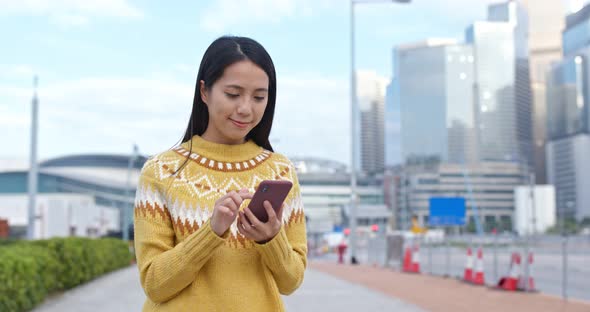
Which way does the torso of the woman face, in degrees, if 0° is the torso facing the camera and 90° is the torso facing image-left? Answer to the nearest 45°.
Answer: approximately 315°

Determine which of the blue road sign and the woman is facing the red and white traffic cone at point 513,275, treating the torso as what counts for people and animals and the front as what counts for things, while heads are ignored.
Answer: the blue road sign

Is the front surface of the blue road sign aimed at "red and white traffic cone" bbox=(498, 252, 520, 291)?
yes

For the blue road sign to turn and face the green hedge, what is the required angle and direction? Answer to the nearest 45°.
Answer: approximately 45° to its right

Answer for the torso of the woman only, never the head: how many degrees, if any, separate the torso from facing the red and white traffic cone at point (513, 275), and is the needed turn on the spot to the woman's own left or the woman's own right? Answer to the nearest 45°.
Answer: approximately 90° to the woman's own left

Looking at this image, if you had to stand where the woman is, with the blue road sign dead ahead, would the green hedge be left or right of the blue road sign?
left

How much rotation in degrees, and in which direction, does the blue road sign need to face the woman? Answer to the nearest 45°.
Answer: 0° — it already faces them

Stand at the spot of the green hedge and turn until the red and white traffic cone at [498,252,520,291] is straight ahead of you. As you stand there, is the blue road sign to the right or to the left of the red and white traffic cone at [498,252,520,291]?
left

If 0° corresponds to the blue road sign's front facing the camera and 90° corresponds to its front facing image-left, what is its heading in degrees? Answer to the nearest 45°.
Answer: approximately 0°
